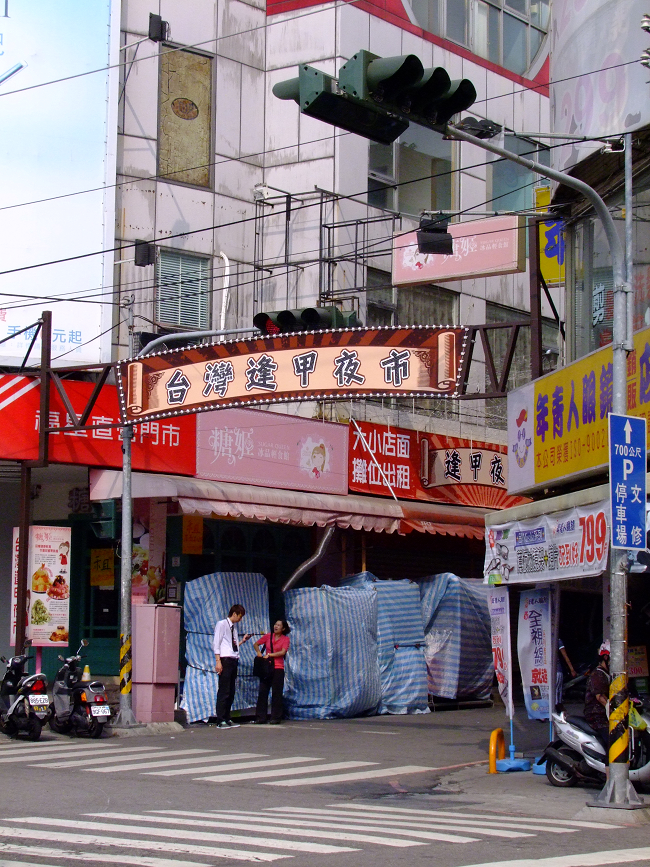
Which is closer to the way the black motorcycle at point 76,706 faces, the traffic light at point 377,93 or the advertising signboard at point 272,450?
the advertising signboard

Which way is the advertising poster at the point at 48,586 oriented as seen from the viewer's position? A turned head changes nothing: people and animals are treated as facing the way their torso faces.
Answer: toward the camera

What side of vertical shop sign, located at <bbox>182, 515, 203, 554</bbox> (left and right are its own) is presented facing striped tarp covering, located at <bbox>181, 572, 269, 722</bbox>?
front

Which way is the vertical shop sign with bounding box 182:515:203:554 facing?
toward the camera

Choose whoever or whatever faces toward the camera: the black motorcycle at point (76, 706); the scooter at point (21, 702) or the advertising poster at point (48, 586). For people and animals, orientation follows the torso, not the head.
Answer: the advertising poster

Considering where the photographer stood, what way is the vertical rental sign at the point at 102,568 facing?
facing the viewer

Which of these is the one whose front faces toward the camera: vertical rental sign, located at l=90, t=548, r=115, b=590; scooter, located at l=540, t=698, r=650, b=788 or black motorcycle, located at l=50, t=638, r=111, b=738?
the vertical rental sign

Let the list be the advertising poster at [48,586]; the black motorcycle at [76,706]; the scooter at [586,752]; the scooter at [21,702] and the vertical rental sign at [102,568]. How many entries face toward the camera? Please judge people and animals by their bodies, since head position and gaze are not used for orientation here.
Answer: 2

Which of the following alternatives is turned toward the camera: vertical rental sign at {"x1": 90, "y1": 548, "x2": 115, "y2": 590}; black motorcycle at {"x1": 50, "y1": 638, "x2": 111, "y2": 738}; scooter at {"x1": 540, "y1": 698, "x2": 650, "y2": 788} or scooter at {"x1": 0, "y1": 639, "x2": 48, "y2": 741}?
the vertical rental sign

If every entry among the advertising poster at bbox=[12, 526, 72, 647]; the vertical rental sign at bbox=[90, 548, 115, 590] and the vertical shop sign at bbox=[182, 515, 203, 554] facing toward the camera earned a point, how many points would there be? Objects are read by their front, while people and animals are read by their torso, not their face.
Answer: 3

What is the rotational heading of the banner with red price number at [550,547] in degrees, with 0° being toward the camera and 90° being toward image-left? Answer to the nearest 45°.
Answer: approximately 45°

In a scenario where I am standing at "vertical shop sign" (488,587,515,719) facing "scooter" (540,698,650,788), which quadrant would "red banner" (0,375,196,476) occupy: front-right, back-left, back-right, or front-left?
back-right

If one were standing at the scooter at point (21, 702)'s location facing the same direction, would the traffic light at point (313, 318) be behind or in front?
behind
